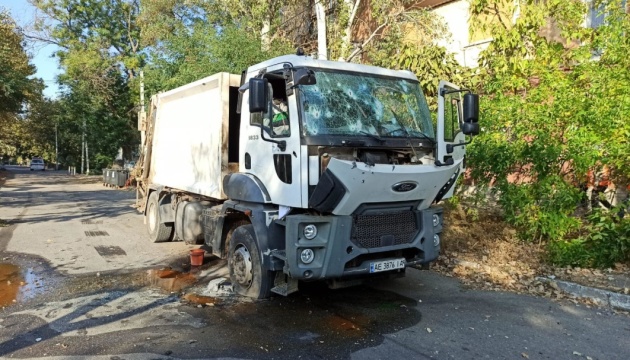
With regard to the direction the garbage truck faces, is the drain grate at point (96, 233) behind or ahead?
behind

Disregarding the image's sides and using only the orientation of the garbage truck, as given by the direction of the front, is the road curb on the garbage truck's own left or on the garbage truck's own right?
on the garbage truck's own left

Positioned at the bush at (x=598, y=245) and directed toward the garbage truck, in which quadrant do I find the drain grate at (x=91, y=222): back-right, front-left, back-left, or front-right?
front-right

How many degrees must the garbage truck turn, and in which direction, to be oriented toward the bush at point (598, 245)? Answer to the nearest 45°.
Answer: approximately 45° to its left

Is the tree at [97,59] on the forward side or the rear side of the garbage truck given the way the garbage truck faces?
on the rear side

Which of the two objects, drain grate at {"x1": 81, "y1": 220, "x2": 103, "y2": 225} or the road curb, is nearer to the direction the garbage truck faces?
the road curb

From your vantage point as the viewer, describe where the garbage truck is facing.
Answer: facing the viewer and to the right of the viewer

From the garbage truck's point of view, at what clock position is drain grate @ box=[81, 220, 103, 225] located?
The drain grate is roughly at 6 o'clock from the garbage truck.

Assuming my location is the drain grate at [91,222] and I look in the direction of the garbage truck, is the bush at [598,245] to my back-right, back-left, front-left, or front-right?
front-left
